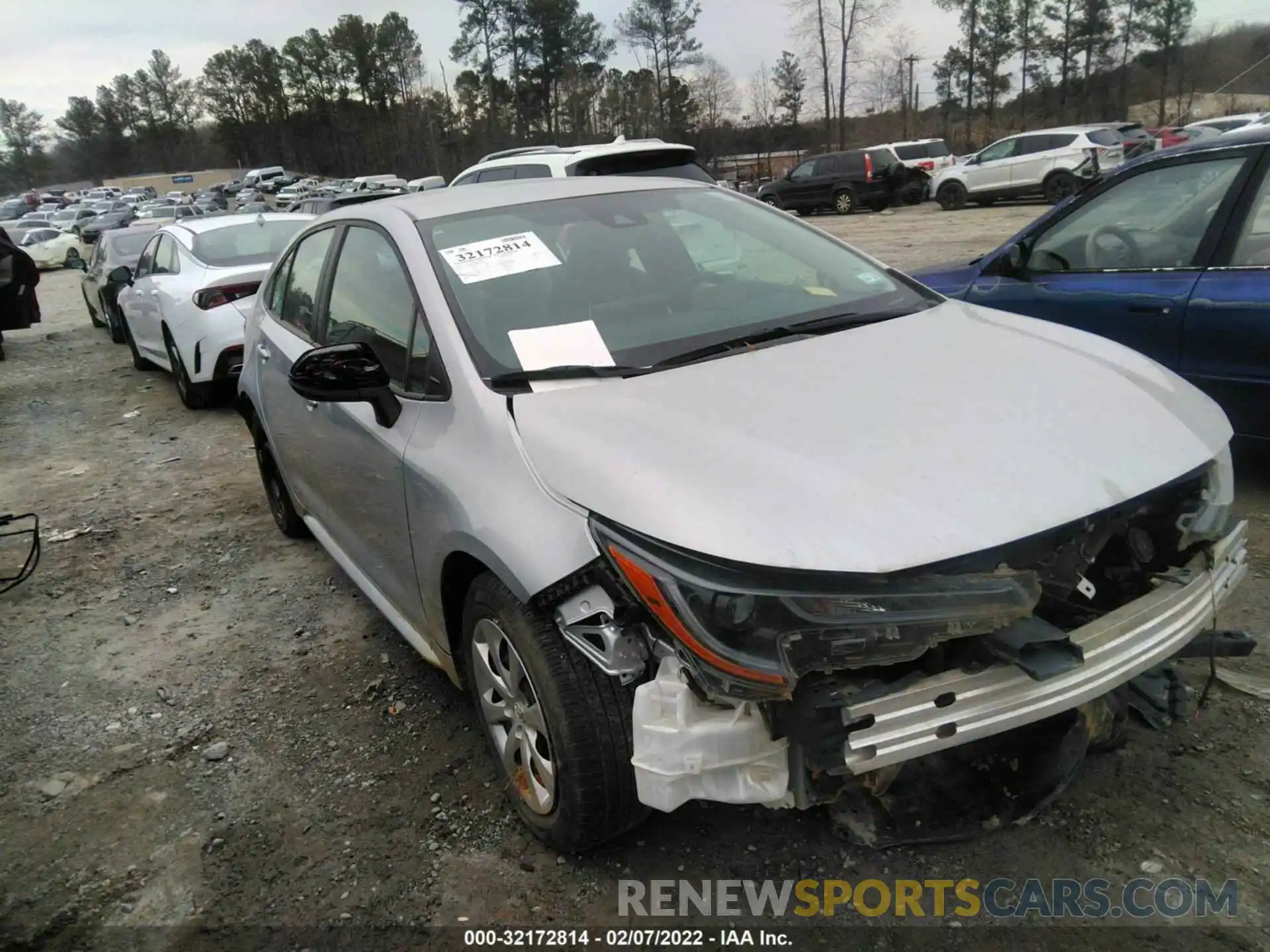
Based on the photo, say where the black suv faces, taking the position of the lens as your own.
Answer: facing away from the viewer and to the left of the viewer

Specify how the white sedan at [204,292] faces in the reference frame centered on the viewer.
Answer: facing away from the viewer and to the left of the viewer

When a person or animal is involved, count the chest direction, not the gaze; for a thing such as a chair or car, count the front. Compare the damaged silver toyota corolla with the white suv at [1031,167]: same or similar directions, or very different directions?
very different directions

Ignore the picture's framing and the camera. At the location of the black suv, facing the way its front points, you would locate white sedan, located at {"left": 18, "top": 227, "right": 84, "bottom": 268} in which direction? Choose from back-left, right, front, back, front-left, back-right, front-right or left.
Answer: front-left

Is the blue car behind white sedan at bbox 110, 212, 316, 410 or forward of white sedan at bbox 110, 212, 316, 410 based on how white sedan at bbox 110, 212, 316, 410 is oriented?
behind

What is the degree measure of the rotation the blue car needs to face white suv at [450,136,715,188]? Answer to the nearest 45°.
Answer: approximately 45° to its right

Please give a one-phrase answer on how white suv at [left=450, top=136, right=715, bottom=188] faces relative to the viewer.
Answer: facing away from the viewer and to the left of the viewer

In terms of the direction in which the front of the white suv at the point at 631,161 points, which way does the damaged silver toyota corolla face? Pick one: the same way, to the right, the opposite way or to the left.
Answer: the opposite way

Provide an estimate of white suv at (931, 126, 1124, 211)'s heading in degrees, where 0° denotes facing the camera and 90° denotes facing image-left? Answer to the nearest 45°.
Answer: approximately 135°

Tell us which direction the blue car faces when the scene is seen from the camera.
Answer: facing to the left of the viewer

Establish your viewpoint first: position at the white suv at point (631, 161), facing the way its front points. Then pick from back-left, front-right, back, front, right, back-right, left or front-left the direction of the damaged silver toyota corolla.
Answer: back-left
